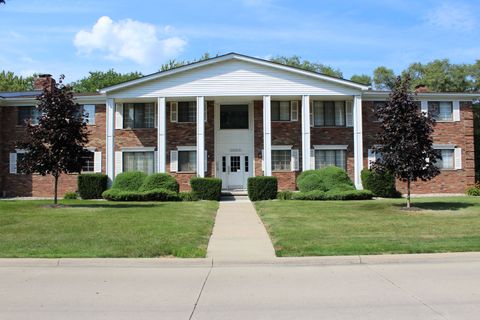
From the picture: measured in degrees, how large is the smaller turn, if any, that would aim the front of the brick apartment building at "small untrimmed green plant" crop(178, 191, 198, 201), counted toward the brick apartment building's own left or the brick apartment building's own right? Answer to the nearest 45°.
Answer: approximately 45° to the brick apartment building's own right

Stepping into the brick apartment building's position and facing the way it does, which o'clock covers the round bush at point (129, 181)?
The round bush is roughly at 2 o'clock from the brick apartment building.

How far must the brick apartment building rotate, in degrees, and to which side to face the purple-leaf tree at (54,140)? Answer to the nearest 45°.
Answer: approximately 45° to its right

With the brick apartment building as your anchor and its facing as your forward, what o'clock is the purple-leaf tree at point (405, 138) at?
The purple-leaf tree is roughly at 11 o'clock from the brick apartment building.

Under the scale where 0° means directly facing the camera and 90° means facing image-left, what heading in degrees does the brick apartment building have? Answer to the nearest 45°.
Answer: approximately 0°

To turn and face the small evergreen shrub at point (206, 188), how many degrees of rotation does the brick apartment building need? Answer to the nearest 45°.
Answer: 0° — it already faces it
